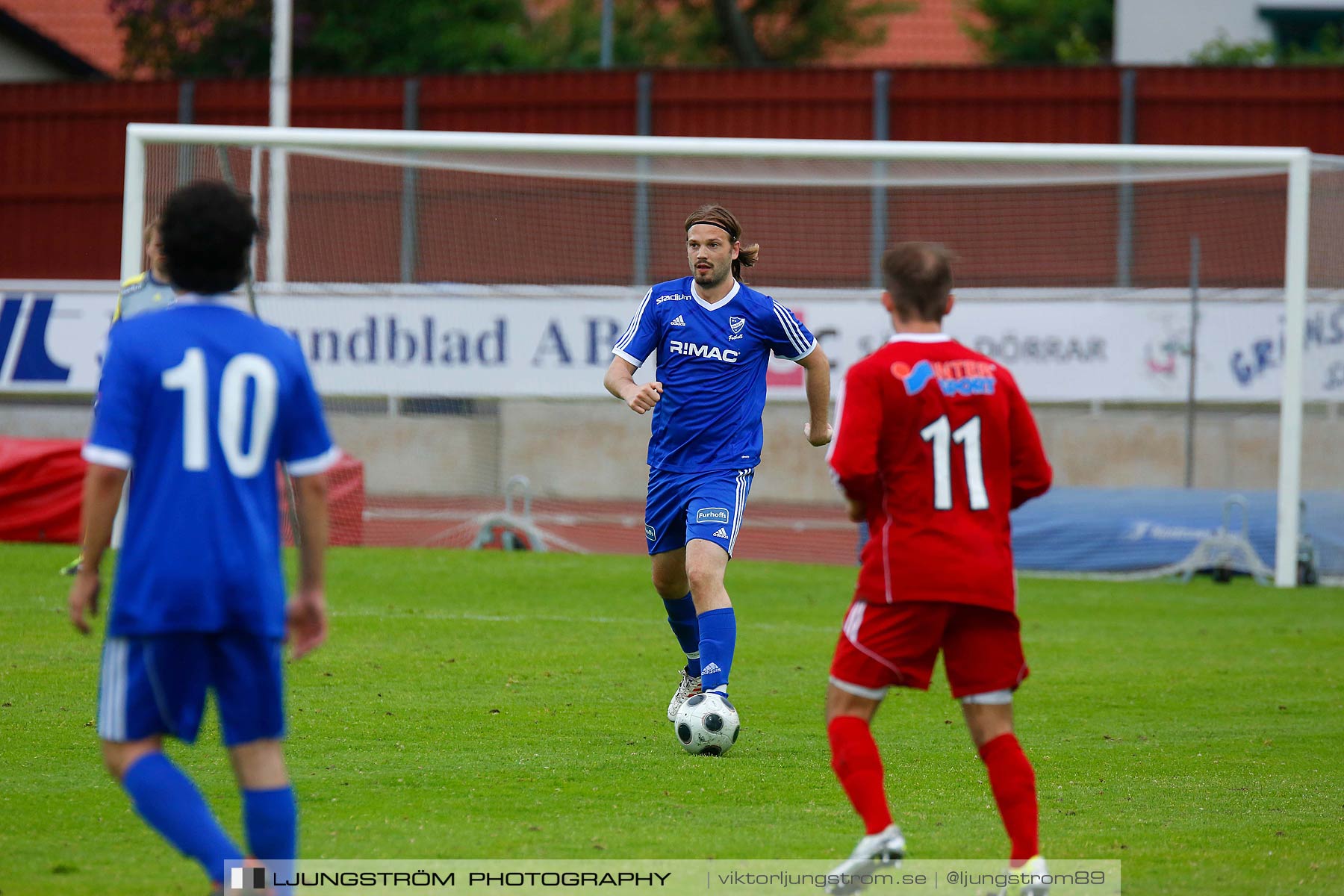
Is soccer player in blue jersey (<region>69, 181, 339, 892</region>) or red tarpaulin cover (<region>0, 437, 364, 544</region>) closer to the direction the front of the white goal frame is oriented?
the soccer player in blue jersey

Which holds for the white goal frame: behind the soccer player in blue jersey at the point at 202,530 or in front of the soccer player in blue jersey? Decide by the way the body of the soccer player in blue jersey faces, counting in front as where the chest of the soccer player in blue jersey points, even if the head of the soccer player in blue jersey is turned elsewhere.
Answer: in front

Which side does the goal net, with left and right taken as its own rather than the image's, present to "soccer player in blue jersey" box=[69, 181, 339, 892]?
front

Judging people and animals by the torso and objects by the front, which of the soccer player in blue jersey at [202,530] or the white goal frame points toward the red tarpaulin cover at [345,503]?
the soccer player in blue jersey

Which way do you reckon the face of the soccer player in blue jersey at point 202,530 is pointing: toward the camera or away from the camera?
away from the camera

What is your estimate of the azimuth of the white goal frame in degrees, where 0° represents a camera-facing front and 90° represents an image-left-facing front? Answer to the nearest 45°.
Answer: approximately 0°

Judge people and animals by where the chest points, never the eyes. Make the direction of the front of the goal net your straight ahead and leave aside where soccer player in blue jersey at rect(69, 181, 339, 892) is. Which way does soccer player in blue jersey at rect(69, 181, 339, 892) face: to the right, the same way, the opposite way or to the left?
the opposite way

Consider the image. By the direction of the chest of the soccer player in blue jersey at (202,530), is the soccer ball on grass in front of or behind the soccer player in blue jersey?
in front

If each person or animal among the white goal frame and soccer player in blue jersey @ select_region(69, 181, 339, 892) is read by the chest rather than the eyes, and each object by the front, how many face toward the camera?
1

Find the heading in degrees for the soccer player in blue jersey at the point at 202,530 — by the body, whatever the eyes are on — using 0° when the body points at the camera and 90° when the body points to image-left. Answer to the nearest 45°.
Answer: approximately 180°

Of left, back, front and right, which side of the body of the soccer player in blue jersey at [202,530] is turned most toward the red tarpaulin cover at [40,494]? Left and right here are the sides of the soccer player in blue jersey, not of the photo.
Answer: front
